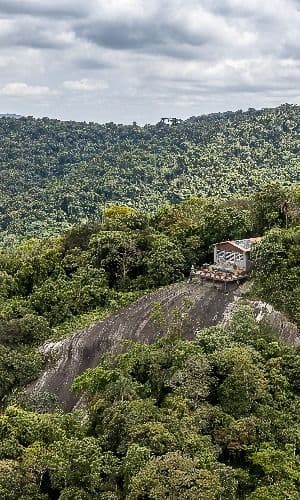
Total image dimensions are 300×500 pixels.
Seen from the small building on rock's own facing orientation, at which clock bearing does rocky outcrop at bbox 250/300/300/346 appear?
The rocky outcrop is roughly at 10 o'clock from the small building on rock.

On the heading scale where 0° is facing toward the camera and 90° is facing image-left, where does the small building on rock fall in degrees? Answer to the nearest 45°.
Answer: approximately 45°

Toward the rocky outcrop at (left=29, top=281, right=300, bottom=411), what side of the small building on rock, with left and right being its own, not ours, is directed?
front
